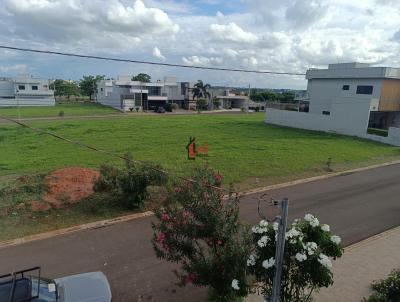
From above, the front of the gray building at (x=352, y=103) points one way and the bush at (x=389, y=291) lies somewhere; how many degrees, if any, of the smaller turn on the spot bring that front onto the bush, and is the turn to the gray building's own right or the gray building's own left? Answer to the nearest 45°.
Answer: approximately 45° to the gray building's own right

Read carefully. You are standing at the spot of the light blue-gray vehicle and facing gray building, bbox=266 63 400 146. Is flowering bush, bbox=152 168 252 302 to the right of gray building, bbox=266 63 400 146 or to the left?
right

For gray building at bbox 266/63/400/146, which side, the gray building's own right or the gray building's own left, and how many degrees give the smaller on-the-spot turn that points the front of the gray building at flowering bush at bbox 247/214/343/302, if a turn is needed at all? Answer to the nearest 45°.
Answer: approximately 45° to the gray building's own right

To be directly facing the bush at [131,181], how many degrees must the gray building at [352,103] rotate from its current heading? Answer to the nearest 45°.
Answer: approximately 45° to its right

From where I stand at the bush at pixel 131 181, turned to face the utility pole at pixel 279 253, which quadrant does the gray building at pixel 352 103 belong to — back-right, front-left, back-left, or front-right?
back-left

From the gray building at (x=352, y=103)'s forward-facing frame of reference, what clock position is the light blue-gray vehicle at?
The light blue-gray vehicle is roughly at 2 o'clock from the gray building.

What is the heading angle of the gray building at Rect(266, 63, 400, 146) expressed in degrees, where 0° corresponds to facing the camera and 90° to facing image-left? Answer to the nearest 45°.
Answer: approximately 315°

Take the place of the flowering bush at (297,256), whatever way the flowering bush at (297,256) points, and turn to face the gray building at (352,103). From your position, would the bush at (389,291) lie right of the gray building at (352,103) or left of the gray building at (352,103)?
right

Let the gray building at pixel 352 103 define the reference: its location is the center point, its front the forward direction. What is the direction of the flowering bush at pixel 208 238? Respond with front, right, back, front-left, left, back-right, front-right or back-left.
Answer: front-right

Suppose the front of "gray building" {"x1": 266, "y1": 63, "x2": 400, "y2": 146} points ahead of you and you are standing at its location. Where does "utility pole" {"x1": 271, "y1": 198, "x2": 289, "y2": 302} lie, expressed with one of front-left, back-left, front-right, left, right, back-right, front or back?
front-right

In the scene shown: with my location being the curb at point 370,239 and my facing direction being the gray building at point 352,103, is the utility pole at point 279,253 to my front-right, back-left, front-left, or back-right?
back-left
